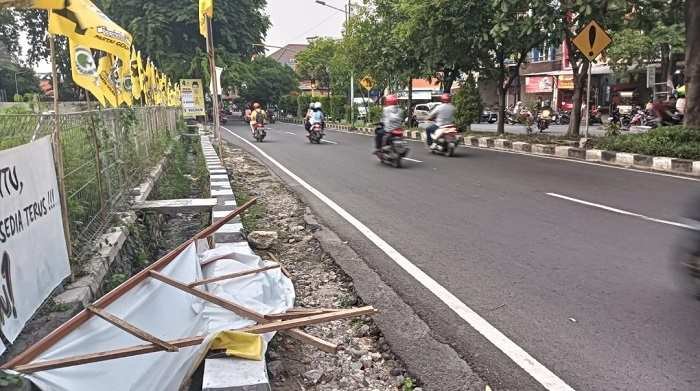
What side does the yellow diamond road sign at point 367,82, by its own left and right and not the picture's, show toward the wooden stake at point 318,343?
front

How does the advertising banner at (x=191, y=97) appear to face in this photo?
toward the camera

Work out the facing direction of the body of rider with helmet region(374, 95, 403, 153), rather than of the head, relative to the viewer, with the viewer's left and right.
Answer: facing away from the viewer and to the left of the viewer

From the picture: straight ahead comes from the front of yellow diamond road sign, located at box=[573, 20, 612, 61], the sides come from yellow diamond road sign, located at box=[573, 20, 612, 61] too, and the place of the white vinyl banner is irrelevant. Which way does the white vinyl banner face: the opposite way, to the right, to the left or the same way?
to the left

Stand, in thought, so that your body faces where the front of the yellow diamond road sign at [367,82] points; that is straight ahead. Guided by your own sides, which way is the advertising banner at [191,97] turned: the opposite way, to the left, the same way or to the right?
the same way

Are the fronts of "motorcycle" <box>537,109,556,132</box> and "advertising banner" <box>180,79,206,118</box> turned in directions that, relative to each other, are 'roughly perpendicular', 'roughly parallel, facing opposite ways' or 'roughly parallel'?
roughly parallel

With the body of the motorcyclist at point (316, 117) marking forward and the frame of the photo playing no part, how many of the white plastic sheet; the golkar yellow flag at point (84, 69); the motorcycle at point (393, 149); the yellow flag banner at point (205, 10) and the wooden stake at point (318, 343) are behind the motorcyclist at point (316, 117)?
5

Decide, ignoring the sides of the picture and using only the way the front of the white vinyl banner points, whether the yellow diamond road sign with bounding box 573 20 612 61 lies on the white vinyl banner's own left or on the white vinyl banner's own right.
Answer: on the white vinyl banner's own left

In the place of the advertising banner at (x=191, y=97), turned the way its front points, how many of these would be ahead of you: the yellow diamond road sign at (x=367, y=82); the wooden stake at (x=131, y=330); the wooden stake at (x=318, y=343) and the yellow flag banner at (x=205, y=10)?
3

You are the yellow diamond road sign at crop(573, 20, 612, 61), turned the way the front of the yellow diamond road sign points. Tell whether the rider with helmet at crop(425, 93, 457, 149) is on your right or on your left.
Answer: on your right

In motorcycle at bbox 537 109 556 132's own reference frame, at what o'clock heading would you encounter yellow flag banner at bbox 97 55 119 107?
The yellow flag banner is roughly at 11 o'clock from the motorcycle.

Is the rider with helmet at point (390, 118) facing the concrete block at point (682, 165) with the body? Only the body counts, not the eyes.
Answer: no

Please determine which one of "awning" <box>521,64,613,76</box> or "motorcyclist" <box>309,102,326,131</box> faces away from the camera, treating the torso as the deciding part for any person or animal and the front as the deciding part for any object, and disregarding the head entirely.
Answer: the motorcyclist

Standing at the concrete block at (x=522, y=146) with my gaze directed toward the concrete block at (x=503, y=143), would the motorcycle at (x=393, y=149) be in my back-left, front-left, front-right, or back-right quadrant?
back-left

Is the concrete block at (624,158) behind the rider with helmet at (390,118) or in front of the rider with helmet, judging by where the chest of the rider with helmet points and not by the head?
behind

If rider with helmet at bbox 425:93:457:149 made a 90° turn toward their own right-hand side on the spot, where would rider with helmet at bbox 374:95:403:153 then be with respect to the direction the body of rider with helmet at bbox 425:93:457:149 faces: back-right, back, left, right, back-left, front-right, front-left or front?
back

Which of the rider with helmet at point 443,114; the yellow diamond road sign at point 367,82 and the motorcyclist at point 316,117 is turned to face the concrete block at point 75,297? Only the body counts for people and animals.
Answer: the yellow diamond road sign

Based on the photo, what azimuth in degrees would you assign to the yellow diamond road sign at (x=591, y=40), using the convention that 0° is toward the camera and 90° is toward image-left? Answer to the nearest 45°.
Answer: approximately 0°

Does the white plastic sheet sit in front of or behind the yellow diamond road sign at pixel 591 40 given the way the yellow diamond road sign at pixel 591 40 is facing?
in front

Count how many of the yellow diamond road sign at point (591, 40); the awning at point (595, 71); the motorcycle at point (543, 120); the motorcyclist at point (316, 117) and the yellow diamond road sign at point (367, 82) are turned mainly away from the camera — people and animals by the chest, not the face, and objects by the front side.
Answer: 1

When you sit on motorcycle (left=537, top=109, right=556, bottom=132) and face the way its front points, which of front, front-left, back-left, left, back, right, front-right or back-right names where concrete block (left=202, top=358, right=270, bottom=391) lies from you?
front-left

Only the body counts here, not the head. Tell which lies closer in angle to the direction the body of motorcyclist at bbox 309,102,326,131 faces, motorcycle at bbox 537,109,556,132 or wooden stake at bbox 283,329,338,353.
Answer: the motorcycle
